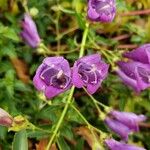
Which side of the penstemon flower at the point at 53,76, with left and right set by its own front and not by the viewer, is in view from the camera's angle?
front

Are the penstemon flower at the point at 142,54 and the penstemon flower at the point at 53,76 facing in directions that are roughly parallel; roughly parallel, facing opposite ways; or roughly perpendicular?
roughly perpendicular

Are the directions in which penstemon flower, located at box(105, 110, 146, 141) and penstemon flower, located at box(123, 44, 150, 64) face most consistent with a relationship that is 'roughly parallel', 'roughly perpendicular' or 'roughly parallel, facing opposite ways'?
roughly parallel

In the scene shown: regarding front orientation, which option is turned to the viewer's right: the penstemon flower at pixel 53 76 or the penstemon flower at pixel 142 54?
the penstemon flower at pixel 142 54

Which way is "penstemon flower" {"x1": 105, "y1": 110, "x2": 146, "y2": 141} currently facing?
to the viewer's right

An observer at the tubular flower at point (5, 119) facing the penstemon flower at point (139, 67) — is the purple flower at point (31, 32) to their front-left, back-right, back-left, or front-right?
front-left

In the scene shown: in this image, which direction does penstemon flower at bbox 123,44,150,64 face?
to the viewer's right
